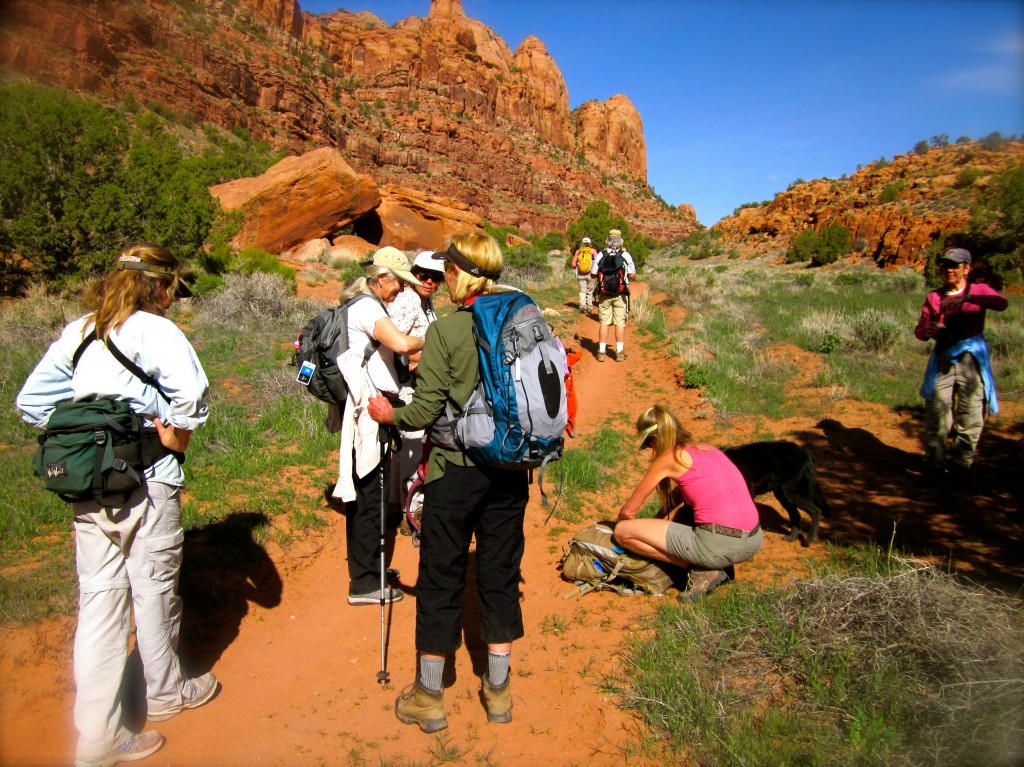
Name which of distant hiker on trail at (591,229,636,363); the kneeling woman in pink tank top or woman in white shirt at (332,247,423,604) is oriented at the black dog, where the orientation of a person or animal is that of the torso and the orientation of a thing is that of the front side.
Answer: the woman in white shirt

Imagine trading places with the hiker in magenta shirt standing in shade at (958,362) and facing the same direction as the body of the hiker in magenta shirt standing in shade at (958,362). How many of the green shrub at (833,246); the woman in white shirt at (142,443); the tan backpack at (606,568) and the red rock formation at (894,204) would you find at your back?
2

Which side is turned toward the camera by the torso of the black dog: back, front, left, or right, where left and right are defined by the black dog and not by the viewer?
left

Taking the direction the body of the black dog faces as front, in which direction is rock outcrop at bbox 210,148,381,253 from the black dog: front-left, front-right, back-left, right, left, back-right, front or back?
front-right

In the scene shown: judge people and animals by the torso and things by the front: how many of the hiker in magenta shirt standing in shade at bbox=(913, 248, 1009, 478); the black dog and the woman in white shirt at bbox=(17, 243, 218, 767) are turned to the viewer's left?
1

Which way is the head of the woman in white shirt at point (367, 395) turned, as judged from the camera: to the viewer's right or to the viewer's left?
to the viewer's right

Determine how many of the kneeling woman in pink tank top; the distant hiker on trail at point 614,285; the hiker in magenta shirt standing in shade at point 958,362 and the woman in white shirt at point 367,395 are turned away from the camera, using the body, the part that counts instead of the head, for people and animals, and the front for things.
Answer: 1

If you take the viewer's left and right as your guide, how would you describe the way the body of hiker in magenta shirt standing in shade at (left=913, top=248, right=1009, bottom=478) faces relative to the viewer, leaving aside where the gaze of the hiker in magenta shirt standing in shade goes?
facing the viewer

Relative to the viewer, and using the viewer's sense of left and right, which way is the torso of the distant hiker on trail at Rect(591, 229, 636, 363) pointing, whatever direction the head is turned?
facing away from the viewer

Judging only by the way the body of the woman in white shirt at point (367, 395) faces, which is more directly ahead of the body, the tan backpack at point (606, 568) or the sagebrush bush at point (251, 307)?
the tan backpack

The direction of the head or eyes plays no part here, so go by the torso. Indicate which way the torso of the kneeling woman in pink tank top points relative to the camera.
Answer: to the viewer's left

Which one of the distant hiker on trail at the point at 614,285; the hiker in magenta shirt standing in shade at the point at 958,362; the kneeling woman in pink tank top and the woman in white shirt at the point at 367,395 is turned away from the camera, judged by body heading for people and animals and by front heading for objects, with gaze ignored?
the distant hiker on trail at the point at 614,285

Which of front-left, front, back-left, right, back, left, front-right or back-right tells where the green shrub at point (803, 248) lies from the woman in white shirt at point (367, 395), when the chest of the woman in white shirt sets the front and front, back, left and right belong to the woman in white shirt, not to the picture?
front-left

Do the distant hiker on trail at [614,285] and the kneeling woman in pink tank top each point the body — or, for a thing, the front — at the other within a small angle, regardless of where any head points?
no

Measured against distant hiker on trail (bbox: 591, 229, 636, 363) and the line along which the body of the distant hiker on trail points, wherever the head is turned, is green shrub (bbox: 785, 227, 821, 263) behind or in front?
in front

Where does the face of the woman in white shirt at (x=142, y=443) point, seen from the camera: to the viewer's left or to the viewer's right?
to the viewer's right

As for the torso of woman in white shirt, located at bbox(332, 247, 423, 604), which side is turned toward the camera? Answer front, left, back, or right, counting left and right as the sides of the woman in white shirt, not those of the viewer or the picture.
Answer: right

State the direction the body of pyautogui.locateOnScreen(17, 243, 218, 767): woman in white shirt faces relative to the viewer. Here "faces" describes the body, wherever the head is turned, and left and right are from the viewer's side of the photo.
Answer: facing away from the viewer and to the right of the viewer

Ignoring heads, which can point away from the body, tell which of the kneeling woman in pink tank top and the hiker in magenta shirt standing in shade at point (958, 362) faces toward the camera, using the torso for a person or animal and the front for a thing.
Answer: the hiker in magenta shirt standing in shade
